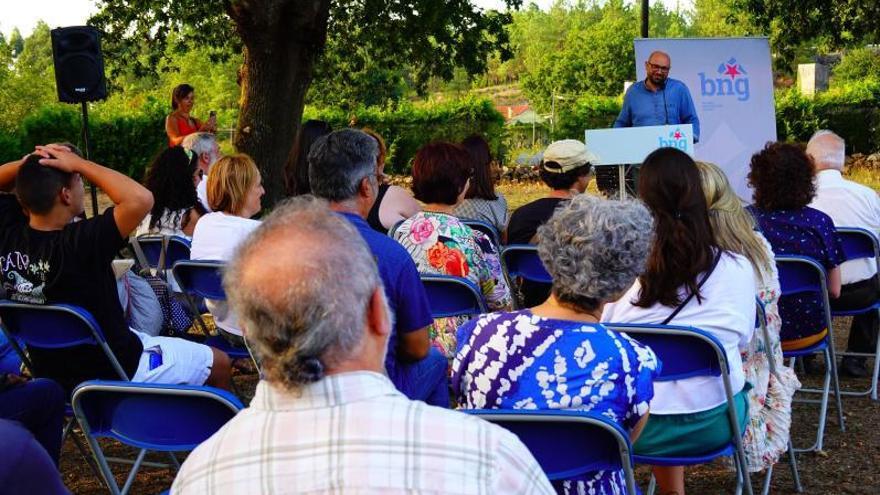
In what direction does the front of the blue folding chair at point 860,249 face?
away from the camera

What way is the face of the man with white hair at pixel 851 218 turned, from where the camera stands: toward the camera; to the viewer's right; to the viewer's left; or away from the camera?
away from the camera

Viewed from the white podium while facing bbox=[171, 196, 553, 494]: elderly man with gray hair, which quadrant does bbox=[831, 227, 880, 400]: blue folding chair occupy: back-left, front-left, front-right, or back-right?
front-left

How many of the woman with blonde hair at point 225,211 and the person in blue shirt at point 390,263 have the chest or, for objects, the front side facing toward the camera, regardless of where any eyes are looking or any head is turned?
0

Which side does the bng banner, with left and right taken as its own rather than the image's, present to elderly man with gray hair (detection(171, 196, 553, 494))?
front

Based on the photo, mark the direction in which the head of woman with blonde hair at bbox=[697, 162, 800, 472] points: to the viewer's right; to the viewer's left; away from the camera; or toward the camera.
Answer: away from the camera

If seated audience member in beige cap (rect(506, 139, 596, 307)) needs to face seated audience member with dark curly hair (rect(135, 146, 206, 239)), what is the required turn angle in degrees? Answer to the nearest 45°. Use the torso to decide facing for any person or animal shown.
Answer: approximately 135° to their left

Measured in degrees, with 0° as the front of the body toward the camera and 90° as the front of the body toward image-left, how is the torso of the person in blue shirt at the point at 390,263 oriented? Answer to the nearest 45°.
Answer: approximately 225°

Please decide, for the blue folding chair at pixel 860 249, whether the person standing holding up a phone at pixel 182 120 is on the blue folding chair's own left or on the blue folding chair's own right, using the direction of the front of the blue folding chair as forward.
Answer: on the blue folding chair's own left

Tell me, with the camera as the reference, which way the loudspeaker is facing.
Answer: facing the viewer

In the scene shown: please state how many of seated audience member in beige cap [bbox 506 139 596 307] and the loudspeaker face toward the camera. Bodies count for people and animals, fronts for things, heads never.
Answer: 1

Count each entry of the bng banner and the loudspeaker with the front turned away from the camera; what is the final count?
0

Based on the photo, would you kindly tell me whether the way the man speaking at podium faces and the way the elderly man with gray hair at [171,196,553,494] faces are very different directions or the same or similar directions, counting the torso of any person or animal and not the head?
very different directions

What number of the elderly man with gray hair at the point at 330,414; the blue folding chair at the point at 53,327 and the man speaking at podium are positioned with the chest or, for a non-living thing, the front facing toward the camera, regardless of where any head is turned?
1

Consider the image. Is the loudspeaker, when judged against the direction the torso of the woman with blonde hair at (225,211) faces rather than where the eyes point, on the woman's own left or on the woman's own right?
on the woman's own left

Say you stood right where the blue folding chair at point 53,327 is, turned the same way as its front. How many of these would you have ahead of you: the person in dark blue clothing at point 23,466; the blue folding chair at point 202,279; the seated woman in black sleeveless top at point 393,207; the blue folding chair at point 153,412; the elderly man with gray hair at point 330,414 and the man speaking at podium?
3

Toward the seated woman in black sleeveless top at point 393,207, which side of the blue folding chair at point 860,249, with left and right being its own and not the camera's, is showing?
left

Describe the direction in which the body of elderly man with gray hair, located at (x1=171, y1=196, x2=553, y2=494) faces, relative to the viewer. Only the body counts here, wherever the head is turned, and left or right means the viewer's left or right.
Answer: facing away from the viewer and to the right of the viewer

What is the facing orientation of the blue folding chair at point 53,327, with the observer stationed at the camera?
facing away from the viewer and to the right of the viewer

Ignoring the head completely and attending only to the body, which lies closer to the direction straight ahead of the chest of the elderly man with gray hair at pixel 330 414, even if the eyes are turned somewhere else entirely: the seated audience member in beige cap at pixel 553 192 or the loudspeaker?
the seated audience member in beige cap

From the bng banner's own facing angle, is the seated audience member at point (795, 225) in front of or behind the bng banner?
in front

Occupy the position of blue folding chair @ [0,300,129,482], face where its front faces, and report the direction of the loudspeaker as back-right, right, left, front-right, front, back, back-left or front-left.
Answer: front-left

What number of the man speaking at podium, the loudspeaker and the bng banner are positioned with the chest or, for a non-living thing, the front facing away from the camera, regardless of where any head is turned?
0

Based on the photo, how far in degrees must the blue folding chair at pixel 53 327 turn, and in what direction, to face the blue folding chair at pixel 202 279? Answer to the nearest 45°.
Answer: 0° — it already faces it
